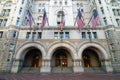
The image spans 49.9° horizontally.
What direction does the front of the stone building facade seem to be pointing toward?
toward the camera
